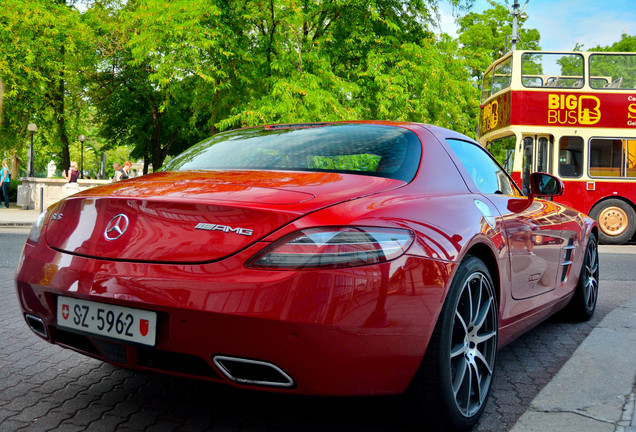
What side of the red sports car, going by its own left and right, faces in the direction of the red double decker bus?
front

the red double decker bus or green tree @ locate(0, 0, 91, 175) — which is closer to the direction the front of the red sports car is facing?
the red double decker bus

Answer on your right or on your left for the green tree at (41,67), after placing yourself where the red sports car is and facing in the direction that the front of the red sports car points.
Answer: on your left

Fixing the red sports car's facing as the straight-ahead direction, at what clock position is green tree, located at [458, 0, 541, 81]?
The green tree is roughly at 11 o'clock from the red sports car.

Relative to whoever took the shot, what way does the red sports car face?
facing away from the viewer and to the right of the viewer
